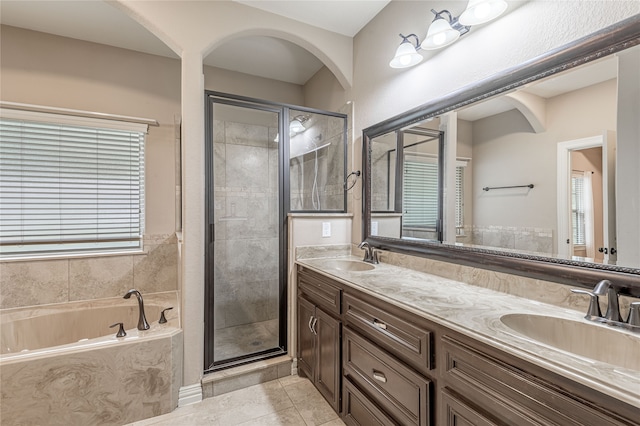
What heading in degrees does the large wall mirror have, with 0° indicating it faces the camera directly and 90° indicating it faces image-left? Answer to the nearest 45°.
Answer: approximately 45°

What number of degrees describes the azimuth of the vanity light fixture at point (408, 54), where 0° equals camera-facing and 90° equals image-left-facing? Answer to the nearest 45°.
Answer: approximately 45°

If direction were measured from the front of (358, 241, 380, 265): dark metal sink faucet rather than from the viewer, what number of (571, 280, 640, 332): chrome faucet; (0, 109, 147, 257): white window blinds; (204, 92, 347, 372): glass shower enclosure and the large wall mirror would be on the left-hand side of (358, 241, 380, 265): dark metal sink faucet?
2

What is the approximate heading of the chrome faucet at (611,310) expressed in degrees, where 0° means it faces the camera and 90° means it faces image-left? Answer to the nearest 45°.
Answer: approximately 45°

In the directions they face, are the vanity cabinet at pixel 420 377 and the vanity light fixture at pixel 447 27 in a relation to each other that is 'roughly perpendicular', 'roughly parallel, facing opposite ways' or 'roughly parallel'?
roughly parallel

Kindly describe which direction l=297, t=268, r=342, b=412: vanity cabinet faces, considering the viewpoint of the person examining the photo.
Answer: facing the viewer and to the left of the viewer

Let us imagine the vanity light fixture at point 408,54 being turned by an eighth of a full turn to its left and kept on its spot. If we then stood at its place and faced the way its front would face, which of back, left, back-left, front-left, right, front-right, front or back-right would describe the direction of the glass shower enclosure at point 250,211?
right

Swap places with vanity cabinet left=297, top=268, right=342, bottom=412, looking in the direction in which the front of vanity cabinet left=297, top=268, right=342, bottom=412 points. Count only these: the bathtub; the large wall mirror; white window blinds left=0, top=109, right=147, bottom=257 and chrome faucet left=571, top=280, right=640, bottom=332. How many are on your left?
2

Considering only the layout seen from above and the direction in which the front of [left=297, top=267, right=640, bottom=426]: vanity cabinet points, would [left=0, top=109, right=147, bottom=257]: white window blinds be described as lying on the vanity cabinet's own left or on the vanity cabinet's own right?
on the vanity cabinet's own right
